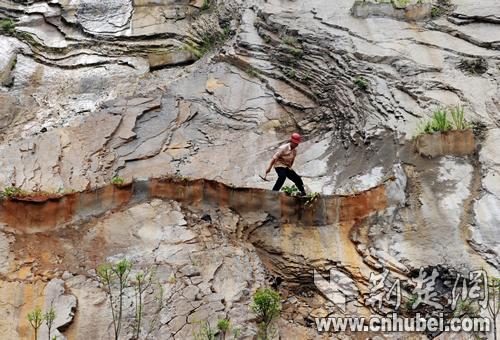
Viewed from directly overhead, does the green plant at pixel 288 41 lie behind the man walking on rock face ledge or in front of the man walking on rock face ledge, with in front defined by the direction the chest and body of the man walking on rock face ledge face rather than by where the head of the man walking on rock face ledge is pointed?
behind

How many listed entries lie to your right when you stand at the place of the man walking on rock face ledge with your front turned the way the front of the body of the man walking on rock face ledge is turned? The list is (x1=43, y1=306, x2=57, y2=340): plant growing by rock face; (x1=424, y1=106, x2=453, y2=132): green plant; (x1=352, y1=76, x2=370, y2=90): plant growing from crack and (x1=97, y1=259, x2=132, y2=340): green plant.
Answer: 2
